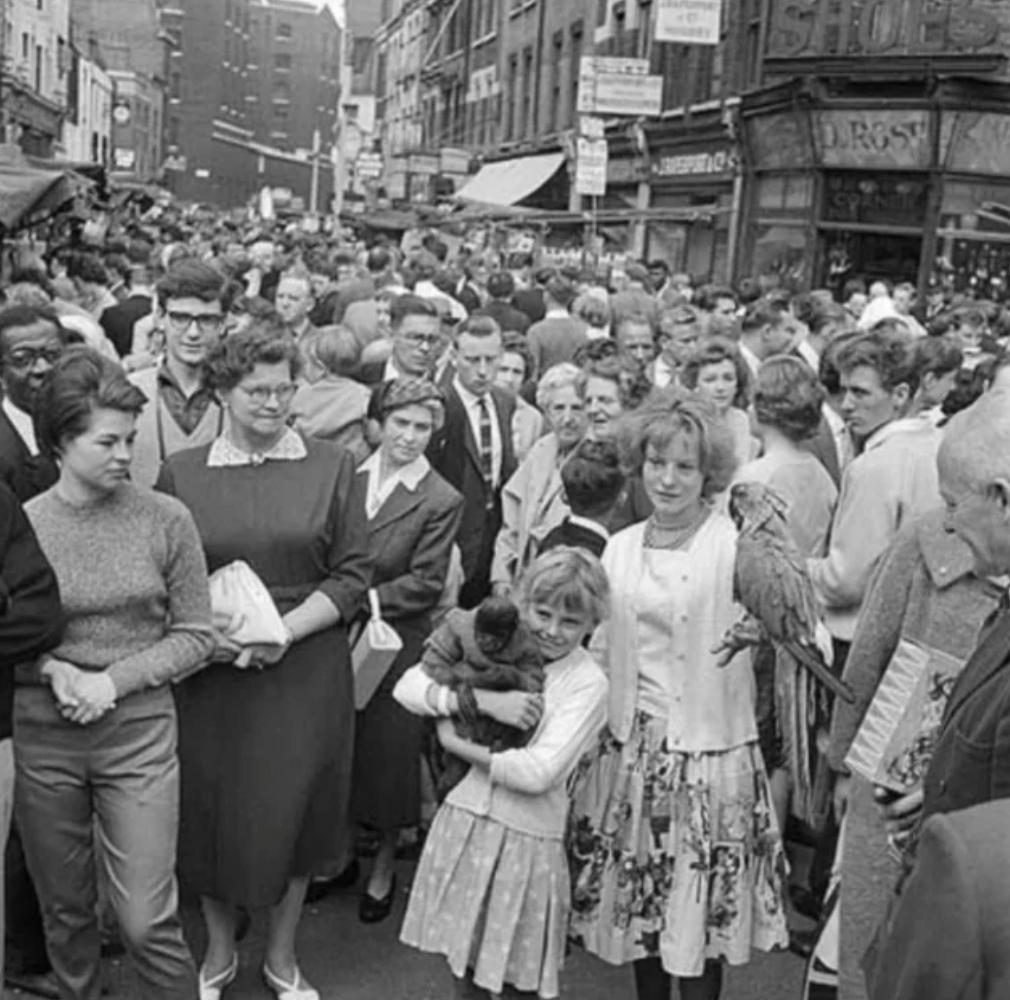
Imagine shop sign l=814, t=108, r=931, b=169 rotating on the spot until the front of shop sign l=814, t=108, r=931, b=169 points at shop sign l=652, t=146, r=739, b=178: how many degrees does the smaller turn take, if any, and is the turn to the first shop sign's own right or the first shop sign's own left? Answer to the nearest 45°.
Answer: approximately 135° to the first shop sign's own right

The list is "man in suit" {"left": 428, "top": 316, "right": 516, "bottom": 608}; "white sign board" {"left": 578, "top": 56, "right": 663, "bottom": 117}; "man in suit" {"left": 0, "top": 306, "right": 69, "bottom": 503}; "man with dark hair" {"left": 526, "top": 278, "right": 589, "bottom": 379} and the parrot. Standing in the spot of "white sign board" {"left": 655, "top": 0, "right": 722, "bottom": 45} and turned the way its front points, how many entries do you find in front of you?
4

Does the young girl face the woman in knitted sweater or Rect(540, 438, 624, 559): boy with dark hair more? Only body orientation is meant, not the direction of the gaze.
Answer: the woman in knitted sweater

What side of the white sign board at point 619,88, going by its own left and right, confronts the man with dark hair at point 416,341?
front

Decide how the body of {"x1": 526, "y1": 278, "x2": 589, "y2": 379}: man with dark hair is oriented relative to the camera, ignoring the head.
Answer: away from the camera

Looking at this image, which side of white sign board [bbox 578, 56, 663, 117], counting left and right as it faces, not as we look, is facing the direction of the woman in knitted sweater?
front

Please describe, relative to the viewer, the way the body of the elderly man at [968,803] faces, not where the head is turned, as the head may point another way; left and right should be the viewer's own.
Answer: facing to the left of the viewer

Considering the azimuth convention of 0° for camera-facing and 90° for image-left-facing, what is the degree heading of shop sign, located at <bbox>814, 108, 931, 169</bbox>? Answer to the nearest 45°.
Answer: approximately 0°

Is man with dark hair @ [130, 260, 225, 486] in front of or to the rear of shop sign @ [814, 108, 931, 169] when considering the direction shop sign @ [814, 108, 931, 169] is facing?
in front
